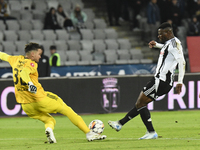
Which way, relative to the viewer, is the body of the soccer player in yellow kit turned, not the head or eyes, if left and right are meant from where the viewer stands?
facing away from the viewer and to the right of the viewer

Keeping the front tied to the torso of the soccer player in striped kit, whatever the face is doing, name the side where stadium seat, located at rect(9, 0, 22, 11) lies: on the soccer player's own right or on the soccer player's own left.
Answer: on the soccer player's own right

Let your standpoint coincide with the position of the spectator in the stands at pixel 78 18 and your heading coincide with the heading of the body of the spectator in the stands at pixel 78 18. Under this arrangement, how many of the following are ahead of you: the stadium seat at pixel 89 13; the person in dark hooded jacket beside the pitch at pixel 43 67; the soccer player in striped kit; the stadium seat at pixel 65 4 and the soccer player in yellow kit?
3

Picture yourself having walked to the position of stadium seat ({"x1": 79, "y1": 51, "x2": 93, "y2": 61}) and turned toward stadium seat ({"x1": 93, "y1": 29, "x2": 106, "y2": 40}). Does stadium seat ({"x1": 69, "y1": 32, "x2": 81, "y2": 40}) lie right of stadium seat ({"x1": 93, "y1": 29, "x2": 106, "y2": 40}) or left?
left

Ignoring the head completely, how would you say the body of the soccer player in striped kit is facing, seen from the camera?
to the viewer's left

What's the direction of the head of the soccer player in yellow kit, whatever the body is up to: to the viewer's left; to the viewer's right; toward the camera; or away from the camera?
to the viewer's right

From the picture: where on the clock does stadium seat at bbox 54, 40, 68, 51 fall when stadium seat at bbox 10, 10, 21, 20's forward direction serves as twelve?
stadium seat at bbox 54, 40, 68, 51 is roughly at 10 o'clock from stadium seat at bbox 10, 10, 21, 20.

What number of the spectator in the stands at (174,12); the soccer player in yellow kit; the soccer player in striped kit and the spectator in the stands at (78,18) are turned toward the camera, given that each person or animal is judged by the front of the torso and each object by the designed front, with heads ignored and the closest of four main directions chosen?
2

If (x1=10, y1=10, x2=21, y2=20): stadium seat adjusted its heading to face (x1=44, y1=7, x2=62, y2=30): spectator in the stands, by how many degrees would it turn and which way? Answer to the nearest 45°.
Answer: approximately 90° to its left

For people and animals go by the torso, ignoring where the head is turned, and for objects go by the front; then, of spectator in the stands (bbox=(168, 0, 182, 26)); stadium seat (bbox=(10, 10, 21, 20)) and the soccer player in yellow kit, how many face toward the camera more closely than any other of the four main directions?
2

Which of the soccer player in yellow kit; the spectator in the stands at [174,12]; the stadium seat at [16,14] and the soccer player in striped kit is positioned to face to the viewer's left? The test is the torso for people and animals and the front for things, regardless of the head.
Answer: the soccer player in striped kit
